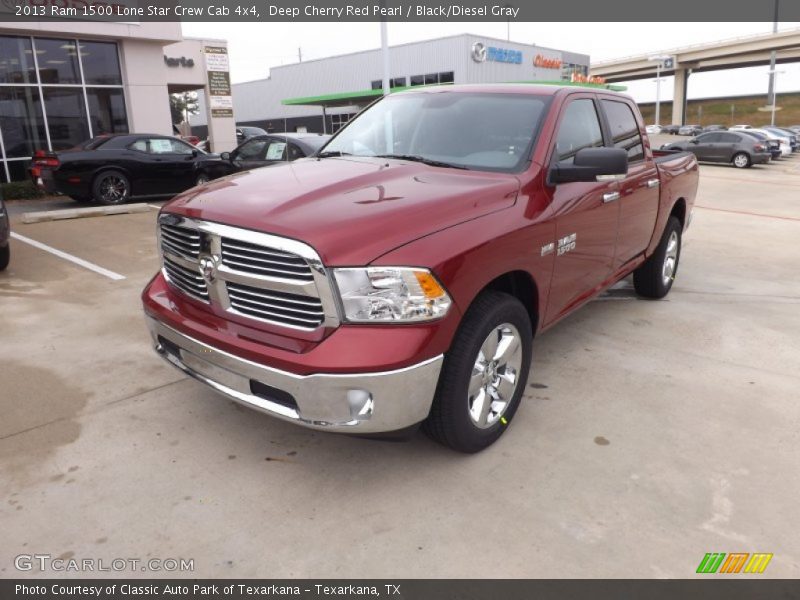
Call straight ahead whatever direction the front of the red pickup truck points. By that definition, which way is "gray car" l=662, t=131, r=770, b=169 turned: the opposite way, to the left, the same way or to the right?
to the right

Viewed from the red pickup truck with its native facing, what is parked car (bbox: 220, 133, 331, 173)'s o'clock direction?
The parked car is roughly at 4 o'clock from the red pickup truck.

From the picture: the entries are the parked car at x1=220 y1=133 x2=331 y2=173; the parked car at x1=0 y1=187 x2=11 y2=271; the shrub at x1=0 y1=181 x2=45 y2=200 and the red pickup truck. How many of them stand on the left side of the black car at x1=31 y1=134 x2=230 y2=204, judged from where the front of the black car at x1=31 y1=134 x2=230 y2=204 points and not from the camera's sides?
1

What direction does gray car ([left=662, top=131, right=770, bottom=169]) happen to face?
to the viewer's left

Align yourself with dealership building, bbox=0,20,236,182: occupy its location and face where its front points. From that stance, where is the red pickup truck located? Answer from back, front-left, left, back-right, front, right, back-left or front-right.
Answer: front-right

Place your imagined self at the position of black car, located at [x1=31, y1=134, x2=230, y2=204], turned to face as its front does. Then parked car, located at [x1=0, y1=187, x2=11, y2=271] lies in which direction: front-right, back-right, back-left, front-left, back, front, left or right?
back-right

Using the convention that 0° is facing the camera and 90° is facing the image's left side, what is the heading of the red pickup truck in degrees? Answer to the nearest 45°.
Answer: approximately 45°

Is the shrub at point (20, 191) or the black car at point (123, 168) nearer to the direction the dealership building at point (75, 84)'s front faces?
the black car

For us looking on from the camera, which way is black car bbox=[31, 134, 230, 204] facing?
facing away from the viewer and to the right of the viewer

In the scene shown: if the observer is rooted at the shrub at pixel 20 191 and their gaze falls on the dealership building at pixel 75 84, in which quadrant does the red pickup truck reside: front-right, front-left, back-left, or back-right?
back-right
